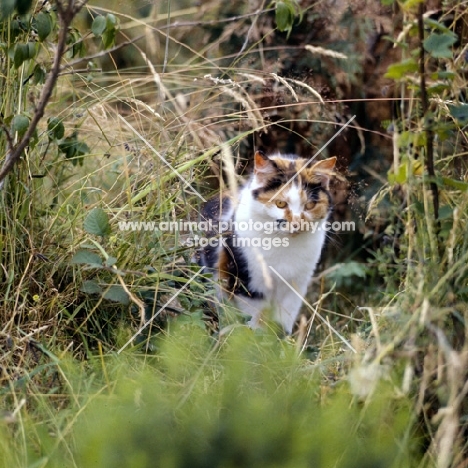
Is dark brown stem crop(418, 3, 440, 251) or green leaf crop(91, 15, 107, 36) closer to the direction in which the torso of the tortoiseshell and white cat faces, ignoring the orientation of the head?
the dark brown stem

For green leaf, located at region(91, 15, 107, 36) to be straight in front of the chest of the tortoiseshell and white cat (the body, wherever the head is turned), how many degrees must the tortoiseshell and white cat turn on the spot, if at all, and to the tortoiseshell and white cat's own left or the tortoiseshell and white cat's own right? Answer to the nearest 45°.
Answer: approximately 90° to the tortoiseshell and white cat's own right

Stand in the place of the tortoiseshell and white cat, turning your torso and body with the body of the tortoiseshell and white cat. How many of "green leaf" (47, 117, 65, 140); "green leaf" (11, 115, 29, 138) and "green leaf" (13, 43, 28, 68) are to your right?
3

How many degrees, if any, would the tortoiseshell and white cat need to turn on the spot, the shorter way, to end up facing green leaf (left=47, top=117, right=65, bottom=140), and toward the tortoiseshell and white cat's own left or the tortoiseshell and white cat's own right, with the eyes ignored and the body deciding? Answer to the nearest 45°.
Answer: approximately 90° to the tortoiseshell and white cat's own right

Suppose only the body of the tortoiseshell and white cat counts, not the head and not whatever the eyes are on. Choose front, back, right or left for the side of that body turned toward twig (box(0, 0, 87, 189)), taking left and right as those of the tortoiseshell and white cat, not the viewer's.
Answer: right

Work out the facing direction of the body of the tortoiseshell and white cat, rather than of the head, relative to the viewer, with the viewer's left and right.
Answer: facing the viewer and to the right of the viewer

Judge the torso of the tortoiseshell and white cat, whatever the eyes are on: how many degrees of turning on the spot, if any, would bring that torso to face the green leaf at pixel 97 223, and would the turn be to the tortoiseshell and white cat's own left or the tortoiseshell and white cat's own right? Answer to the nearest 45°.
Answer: approximately 90° to the tortoiseshell and white cat's own right

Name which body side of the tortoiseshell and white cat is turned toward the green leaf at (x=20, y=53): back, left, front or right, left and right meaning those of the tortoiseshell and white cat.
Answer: right
